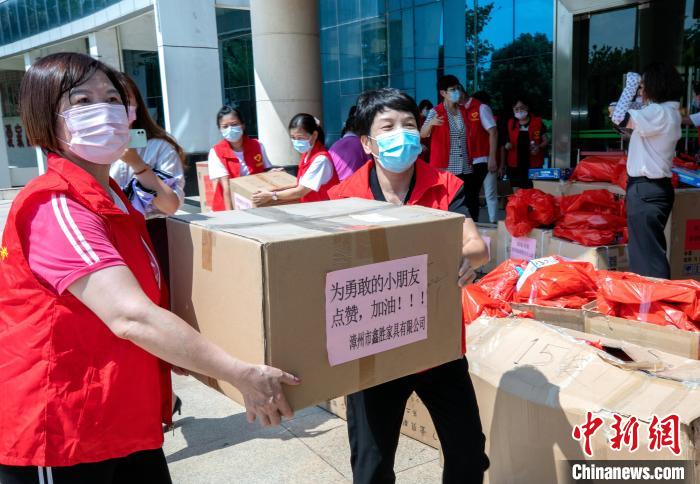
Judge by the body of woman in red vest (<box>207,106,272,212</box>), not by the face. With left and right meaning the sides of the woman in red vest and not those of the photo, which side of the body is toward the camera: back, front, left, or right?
front

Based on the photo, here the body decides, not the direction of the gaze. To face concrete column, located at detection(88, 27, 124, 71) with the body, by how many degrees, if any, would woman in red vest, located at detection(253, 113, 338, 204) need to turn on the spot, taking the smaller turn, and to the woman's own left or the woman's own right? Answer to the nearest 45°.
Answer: approximately 90° to the woman's own right

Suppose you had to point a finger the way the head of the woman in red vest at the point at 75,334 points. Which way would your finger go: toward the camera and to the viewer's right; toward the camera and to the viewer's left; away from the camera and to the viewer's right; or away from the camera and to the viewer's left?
toward the camera and to the viewer's right

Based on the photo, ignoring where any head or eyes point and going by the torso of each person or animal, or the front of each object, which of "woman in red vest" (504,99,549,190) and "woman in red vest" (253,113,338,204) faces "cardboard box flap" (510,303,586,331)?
"woman in red vest" (504,99,549,190)

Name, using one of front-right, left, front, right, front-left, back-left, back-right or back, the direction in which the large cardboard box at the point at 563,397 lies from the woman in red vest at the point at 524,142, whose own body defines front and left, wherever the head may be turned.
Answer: front

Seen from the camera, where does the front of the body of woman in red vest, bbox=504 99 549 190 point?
toward the camera

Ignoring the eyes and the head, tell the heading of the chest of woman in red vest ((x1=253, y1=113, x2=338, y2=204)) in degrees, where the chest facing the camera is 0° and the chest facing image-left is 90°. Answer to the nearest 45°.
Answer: approximately 90°

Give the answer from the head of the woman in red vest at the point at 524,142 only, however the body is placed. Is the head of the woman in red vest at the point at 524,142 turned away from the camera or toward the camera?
toward the camera
